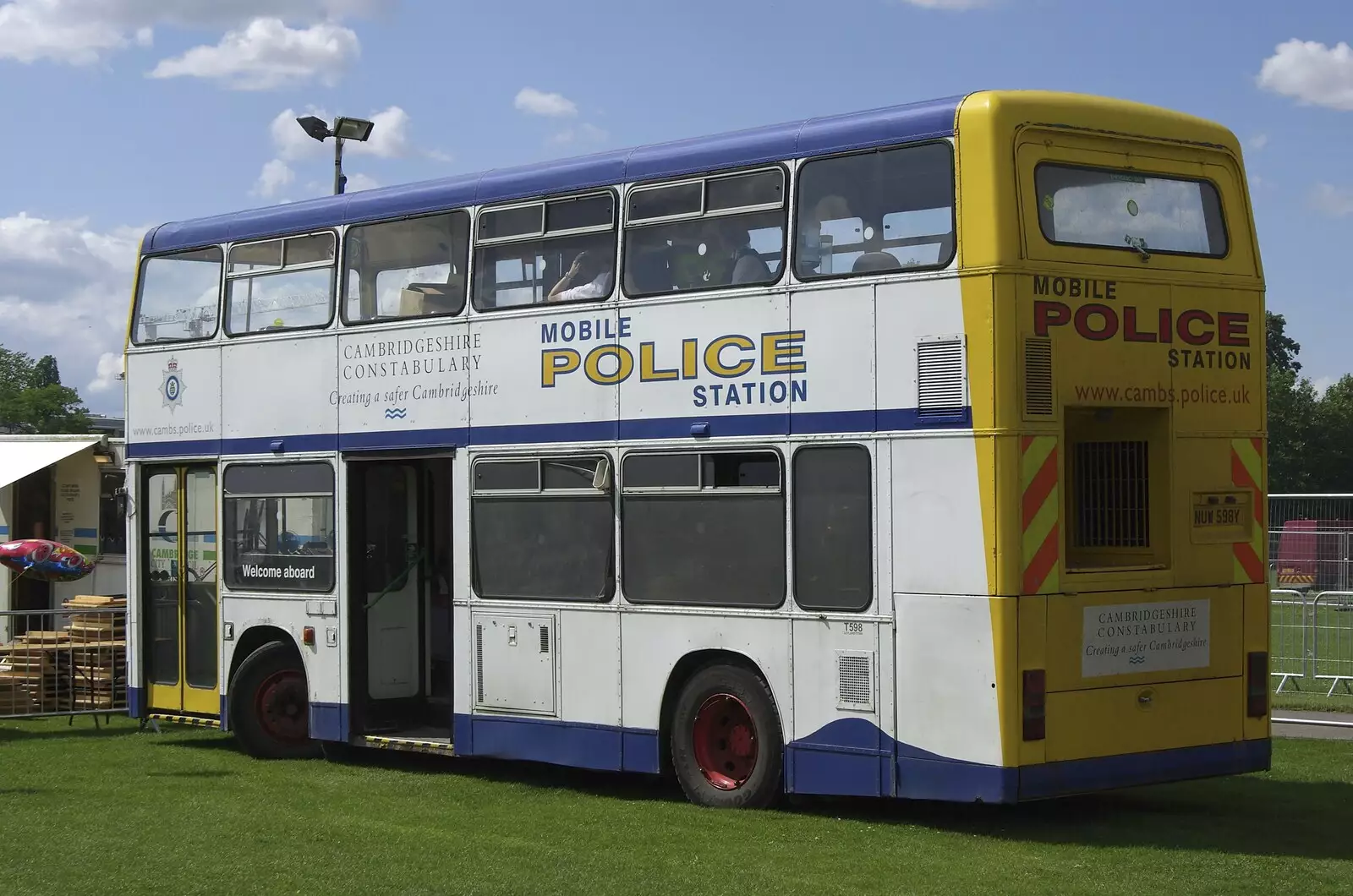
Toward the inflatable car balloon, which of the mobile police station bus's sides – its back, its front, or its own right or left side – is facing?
front

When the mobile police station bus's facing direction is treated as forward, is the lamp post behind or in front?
in front

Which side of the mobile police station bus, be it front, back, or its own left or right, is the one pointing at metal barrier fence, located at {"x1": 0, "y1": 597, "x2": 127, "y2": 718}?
front

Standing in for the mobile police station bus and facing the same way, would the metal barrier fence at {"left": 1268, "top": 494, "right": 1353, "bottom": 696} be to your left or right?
on your right

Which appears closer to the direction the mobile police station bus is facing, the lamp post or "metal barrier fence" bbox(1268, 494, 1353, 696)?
the lamp post

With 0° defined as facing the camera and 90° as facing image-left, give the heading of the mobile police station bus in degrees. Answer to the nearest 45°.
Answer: approximately 135°

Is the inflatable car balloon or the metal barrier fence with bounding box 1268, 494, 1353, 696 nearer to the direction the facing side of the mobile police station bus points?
the inflatable car balloon
